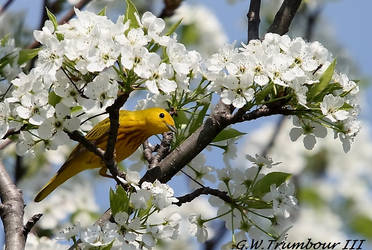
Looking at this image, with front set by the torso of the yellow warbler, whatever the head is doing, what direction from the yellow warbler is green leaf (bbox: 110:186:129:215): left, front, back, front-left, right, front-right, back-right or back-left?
right

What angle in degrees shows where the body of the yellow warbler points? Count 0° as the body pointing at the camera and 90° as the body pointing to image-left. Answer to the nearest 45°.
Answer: approximately 270°
